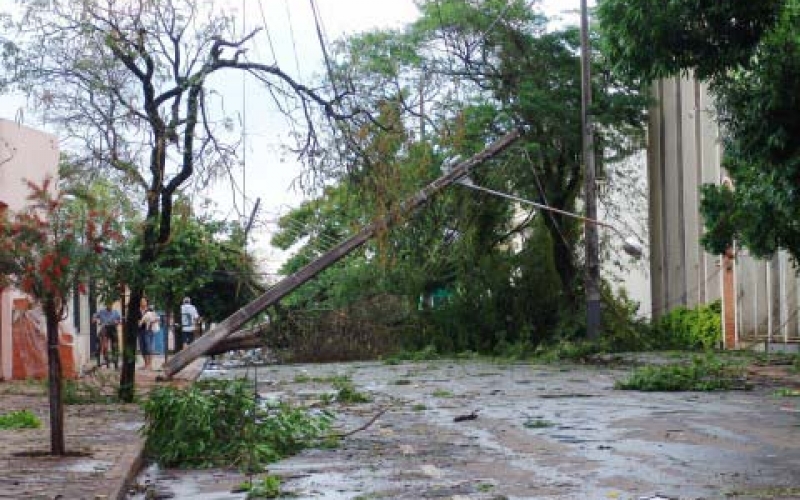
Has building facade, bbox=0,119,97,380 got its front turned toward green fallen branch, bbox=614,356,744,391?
yes

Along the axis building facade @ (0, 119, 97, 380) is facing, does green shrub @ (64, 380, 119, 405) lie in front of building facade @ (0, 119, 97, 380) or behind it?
in front

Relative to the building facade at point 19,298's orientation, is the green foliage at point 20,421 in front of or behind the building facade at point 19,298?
in front

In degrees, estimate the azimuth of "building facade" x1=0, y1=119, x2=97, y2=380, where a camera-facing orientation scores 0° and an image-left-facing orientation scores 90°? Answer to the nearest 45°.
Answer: approximately 315°

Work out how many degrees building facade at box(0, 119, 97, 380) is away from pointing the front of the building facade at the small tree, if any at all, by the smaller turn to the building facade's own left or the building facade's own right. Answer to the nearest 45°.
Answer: approximately 45° to the building facade's own right

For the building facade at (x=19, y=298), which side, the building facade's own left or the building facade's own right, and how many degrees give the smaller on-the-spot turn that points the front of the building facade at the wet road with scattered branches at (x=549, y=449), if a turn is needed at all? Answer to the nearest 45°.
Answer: approximately 45° to the building facade's own right

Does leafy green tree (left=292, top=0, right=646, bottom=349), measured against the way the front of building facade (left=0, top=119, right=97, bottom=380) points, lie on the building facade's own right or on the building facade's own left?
on the building facade's own left

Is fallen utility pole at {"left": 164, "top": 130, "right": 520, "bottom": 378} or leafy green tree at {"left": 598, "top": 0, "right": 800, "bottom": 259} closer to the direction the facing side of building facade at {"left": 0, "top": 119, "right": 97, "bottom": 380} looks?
the leafy green tree
